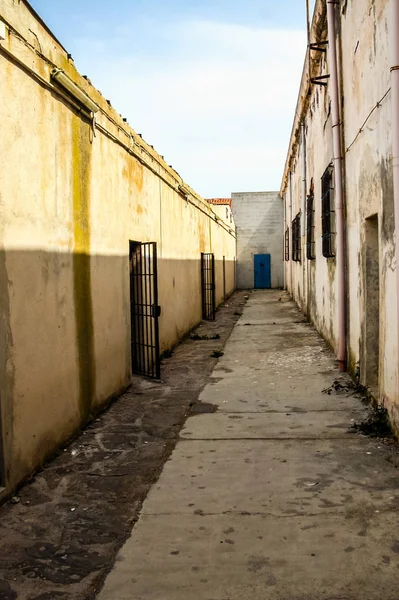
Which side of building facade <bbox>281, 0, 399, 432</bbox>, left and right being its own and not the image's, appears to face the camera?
left

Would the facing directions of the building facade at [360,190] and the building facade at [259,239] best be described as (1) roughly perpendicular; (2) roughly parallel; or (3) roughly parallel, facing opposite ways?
roughly perpendicular

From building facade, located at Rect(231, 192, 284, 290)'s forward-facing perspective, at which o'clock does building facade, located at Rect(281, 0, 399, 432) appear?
building facade, located at Rect(281, 0, 399, 432) is roughly at 12 o'clock from building facade, located at Rect(231, 192, 284, 290).

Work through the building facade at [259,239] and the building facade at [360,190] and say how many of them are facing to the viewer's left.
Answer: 1

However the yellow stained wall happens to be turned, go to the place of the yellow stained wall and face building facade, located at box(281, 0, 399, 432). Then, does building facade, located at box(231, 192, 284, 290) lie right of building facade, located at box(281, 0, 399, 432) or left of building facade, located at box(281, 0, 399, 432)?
left

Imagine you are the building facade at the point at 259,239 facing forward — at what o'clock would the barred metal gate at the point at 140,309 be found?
The barred metal gate is roughly at 12 o'clock from the building facade.

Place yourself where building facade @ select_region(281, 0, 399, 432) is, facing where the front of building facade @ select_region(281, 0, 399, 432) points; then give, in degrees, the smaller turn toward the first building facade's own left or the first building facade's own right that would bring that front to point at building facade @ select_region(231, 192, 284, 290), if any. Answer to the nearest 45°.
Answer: approximately 90° to the first building facade's own right

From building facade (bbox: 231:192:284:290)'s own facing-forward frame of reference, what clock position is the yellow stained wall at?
The yellow stained wall is roughly at 12 o'clock from the building facade.

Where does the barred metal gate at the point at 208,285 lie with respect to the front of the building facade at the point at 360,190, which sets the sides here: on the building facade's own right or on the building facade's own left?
on the building facade's own right
